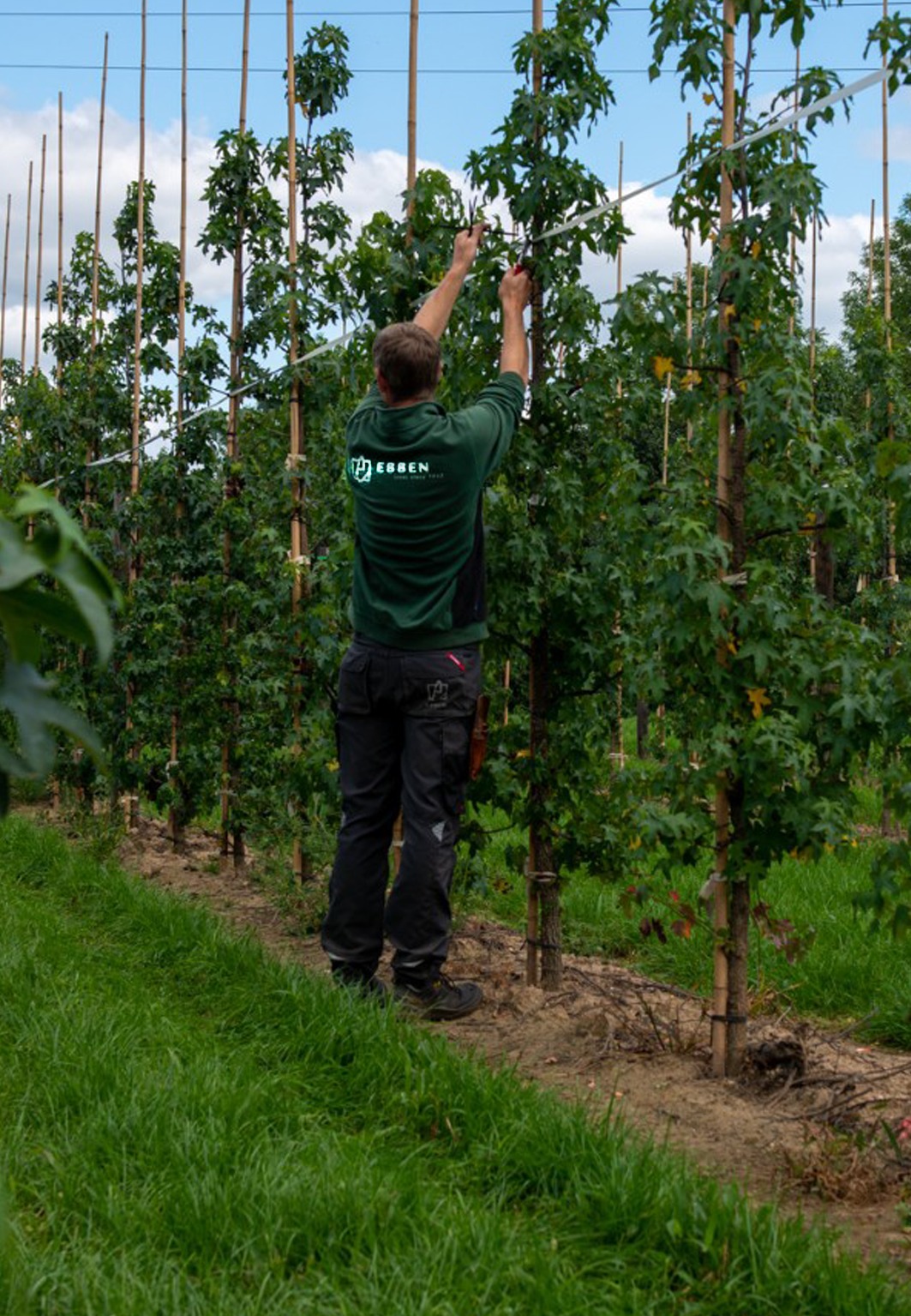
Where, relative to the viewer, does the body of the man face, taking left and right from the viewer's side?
facing away from the viewer and to the right of the viewer

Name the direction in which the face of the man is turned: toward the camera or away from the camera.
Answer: away from the camera

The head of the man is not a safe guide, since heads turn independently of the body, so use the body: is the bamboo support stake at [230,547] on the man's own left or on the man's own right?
on the man's own left

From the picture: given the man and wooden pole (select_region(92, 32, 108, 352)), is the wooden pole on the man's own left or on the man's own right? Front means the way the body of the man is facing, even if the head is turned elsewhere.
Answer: on the man's own left

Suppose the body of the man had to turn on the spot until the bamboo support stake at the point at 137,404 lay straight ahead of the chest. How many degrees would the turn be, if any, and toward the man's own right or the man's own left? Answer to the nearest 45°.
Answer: approximately 45° to the man's own left
